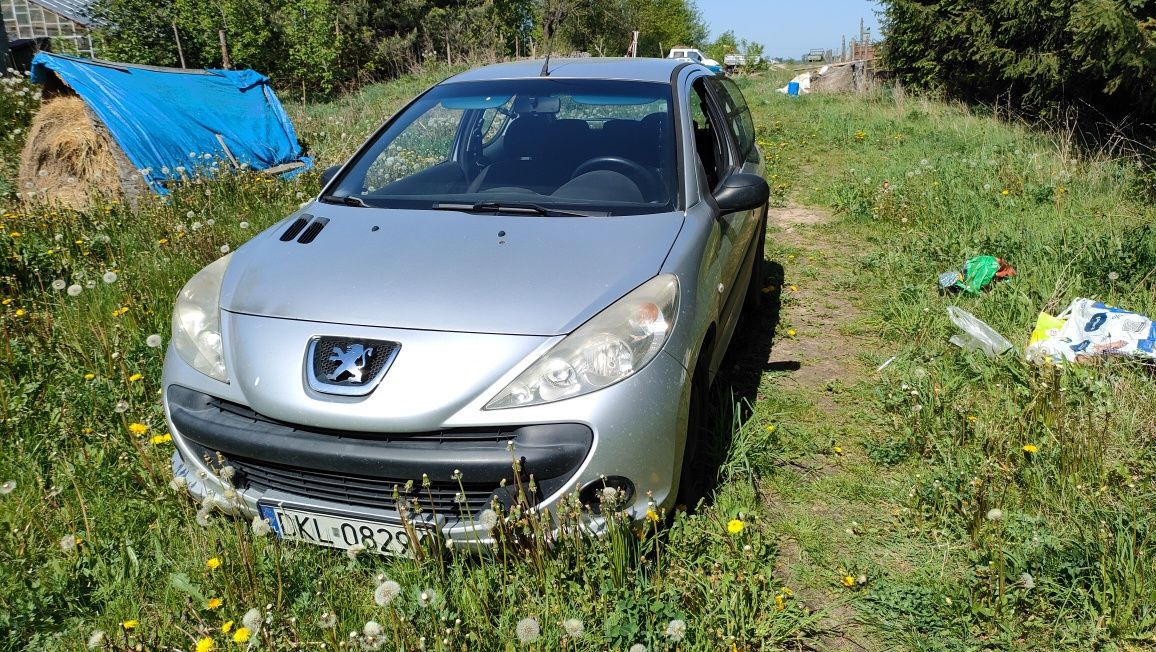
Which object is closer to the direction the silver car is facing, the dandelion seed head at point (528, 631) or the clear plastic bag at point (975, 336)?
the dandelion seed head

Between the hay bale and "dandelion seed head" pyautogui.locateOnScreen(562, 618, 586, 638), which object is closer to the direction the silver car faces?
the dandelion seed head

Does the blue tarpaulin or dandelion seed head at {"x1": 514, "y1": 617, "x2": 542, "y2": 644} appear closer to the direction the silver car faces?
the dandelion seed head

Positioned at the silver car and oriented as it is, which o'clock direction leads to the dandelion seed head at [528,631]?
The dandelion seed head is roughly at 10 o'clock from the silver car.

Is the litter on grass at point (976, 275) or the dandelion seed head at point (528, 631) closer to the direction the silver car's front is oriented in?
the dandelion seed head

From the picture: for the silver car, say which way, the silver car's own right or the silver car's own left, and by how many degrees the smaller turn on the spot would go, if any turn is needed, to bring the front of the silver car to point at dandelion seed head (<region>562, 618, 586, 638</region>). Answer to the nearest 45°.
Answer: approximately 45° to the silver car's own left

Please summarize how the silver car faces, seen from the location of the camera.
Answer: facing the viewer and to the left of the viewer

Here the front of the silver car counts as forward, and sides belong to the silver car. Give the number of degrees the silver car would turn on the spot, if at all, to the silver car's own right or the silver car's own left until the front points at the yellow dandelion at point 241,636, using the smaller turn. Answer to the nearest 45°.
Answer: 0° — it already faces it

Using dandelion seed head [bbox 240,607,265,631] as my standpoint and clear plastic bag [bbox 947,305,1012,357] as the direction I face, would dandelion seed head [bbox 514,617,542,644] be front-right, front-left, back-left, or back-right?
front-right

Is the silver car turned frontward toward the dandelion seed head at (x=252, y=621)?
yes

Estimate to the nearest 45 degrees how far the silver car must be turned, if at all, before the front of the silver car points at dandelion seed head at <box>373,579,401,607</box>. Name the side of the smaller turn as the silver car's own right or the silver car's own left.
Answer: approximately 45° to the silver car's own left
